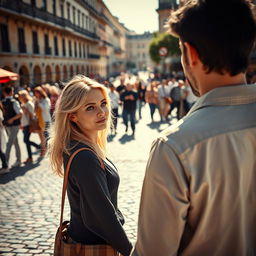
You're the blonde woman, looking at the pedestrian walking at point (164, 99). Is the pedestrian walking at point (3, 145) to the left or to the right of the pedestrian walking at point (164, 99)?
left

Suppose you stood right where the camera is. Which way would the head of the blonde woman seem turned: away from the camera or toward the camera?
toward the camera

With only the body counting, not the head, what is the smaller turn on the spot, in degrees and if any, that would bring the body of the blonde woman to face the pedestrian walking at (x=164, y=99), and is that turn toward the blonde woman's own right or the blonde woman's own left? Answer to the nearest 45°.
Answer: approximately 90° to the blonde woman's own left

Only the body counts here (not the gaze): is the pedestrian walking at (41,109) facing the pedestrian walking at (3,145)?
no

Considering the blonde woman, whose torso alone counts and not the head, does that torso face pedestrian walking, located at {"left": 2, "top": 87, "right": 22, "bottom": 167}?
no

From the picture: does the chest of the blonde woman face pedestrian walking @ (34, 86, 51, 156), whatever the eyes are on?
no

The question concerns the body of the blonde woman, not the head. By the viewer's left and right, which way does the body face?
facing to the right of the viewer
